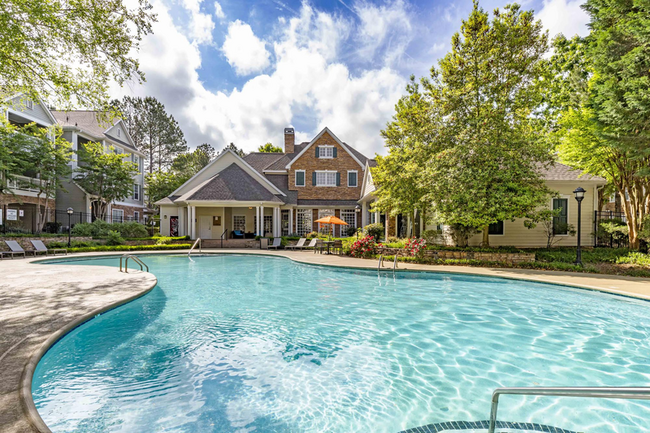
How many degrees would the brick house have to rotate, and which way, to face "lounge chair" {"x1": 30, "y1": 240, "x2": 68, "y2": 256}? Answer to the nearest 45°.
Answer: approximately 45° to its right

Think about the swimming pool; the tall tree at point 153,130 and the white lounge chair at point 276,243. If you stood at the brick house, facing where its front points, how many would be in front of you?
2

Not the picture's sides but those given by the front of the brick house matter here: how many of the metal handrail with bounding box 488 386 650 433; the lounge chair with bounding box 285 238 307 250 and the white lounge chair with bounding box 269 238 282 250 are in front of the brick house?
3

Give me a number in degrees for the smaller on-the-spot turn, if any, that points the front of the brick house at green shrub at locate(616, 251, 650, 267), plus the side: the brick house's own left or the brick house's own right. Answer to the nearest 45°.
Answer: approximately 45° to the brick house's own left

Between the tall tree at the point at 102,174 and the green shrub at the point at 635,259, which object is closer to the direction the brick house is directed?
the green shrub

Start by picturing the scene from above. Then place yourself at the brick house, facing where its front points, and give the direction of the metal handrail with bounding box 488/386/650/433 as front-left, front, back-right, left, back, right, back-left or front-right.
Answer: front

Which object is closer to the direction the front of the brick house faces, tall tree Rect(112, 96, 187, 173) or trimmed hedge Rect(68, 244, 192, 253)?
the trimmed hedge

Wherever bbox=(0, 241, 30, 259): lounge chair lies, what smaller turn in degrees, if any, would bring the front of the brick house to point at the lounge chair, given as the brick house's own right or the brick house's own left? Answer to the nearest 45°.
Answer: approximately 45° to the brick house's own right

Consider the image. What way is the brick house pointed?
toward the camera

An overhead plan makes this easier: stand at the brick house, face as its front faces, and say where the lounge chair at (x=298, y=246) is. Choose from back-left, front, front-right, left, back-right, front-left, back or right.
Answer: front

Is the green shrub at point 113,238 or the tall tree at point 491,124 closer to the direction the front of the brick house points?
the tall tree

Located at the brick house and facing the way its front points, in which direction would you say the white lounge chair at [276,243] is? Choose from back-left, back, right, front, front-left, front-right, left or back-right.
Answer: front

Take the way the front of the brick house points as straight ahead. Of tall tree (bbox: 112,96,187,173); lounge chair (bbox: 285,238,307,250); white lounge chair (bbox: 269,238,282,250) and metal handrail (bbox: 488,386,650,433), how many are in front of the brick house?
3

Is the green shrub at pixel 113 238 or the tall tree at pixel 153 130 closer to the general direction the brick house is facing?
the green shrub

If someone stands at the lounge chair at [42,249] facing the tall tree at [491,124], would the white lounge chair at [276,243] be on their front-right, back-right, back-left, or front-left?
front-left

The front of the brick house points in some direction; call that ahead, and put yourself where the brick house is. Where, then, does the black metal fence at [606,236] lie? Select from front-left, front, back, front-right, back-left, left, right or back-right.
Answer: front-left
